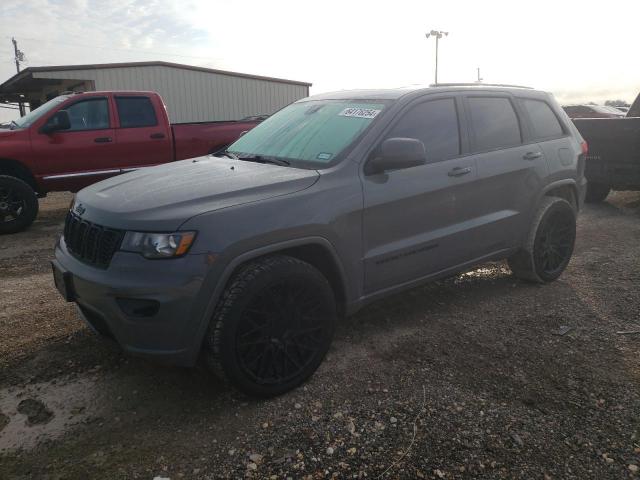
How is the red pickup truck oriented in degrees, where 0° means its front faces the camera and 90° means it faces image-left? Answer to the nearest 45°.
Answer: approximately 90°

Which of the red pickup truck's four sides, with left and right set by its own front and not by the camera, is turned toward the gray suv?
left

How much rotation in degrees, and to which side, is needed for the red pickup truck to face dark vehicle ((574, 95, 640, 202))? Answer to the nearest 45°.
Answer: approximately 180°

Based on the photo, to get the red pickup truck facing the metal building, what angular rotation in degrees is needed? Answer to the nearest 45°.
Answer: approximately 90° to its right

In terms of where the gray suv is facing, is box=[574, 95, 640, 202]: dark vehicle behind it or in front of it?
behind

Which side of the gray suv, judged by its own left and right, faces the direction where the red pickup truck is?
right

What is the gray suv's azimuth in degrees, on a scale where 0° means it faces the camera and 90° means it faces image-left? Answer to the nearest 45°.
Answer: approximately 45°

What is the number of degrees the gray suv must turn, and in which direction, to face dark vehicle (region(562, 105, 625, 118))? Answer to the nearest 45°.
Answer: approximately 180°
